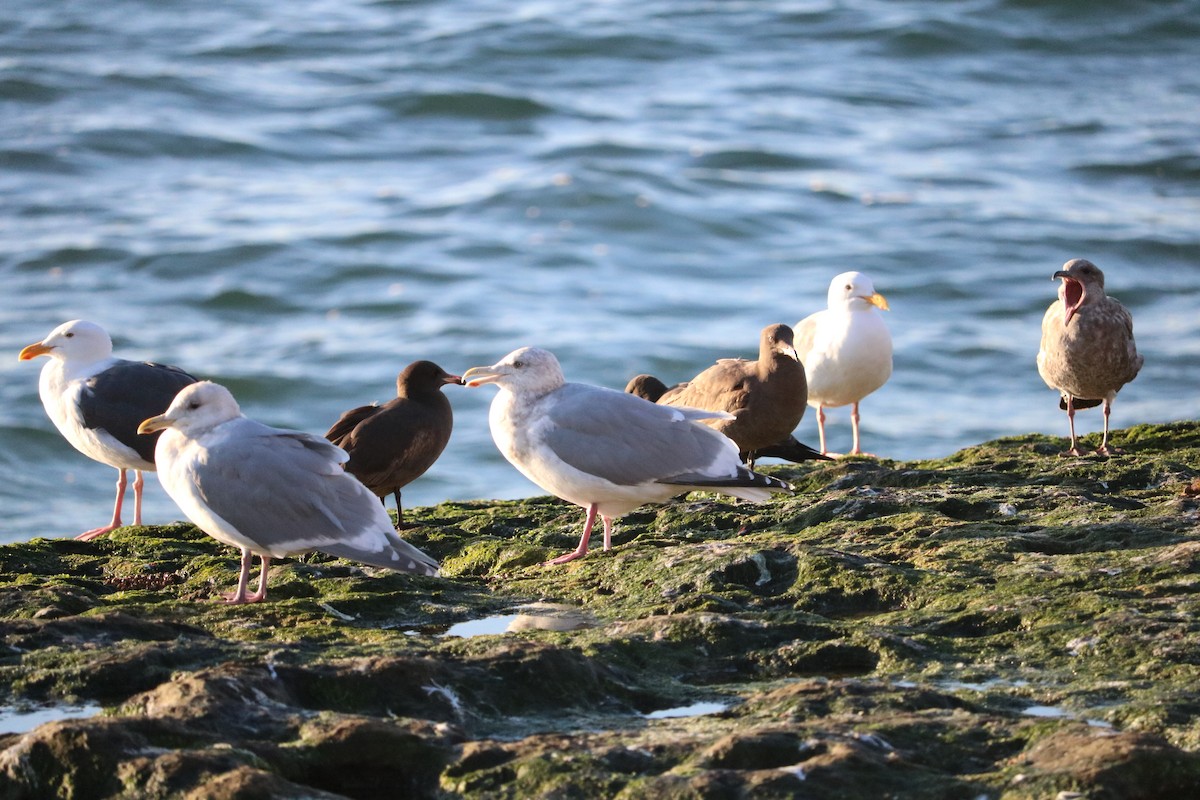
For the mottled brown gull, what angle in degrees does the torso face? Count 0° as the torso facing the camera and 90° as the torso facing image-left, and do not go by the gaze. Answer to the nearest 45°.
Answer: approximately 0°

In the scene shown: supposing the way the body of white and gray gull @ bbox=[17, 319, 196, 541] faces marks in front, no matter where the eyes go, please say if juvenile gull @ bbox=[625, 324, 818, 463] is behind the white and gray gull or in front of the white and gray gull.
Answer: behind

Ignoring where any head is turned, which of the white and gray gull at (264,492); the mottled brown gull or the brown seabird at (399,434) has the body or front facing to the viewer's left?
the white and gray gull

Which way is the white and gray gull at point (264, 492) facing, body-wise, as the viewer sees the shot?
to the viewer's left

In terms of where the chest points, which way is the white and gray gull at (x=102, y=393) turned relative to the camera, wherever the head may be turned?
to the viewer's left

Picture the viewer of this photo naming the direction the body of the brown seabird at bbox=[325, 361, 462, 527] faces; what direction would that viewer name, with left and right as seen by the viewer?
facing to the right of the viewer

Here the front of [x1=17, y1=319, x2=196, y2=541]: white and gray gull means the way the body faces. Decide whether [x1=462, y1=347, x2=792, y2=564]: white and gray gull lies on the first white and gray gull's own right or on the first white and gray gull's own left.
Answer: on the first white and gray gull's own left

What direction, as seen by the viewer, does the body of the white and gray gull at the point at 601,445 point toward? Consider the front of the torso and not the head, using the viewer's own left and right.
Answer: facing to the left of the viewer

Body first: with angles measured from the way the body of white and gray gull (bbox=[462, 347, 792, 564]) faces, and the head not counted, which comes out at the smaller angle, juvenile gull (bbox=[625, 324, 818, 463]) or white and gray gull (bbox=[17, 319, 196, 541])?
the white and gray gull

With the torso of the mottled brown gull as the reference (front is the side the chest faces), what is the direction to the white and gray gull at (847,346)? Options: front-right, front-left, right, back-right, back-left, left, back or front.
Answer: back-right

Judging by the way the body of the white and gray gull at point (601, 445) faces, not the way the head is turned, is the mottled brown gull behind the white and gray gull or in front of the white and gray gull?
behind
